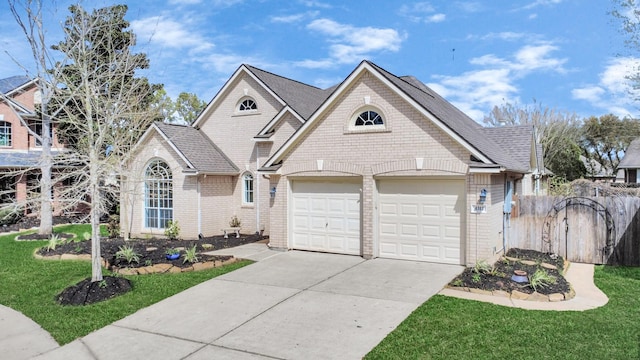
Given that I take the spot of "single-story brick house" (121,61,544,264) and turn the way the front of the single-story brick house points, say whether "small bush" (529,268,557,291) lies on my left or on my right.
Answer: on my left

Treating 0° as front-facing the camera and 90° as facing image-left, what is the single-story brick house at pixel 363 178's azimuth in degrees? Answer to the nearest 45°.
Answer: approximately 45°

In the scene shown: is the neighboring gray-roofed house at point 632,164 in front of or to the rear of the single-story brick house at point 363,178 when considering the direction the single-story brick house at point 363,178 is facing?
to the rear

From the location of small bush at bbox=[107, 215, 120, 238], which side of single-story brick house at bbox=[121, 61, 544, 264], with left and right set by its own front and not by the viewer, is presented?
right

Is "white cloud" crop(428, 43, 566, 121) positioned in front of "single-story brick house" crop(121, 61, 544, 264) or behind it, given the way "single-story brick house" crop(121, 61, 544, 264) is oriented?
behind
